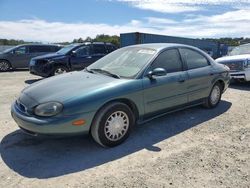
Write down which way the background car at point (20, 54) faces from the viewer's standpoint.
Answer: facing to the left of the viewer

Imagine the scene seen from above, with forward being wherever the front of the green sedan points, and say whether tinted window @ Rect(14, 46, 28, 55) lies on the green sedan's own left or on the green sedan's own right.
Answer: on the green sedan's own right

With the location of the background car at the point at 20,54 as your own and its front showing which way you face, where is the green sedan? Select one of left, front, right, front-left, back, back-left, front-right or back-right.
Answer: left

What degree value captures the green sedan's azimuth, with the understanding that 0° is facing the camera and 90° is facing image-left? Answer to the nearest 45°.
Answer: approximately 45°

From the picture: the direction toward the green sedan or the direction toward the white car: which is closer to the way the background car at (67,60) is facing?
the green sedan

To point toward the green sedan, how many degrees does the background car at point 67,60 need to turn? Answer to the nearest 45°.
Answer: approximately 45° to its left

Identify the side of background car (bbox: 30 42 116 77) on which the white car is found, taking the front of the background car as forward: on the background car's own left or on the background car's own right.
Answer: on the background car's own left
